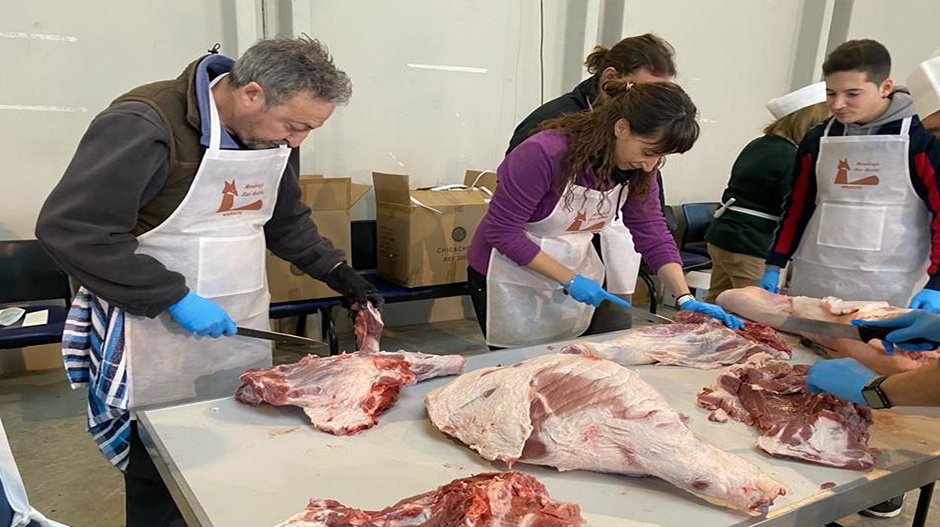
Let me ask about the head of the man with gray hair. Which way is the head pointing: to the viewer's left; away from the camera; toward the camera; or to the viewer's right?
to the viewer's right

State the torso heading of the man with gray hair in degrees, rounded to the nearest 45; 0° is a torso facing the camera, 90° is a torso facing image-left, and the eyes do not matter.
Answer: approximately 315°

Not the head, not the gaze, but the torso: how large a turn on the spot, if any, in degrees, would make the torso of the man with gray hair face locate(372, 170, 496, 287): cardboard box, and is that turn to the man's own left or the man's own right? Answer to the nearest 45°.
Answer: approximately 90° to the man's own left

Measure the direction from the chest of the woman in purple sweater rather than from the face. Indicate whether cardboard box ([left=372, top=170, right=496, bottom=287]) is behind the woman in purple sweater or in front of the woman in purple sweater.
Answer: behind

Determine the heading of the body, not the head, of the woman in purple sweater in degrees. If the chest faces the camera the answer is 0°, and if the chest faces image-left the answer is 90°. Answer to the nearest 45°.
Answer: approximately 315°

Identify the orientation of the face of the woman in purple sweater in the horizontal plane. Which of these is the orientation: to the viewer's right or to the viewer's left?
to the viewer's right

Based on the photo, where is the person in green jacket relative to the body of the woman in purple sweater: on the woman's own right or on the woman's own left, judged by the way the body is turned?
on the woman's own left

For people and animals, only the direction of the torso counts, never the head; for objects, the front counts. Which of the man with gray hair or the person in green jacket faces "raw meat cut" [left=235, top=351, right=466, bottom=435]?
the man with gray hair

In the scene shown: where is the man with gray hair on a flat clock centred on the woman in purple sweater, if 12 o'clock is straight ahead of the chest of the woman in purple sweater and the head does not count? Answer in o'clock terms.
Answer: The man with gray hair is roughly at 3 o'clock from the woman in purple sweater.
